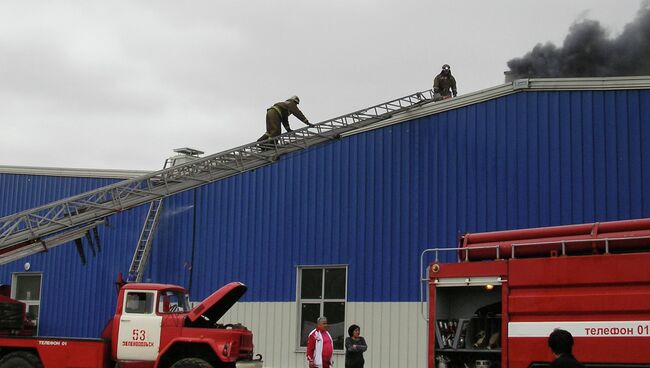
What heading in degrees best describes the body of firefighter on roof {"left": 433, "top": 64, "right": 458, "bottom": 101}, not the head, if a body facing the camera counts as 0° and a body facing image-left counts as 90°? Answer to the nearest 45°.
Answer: approximately 0°

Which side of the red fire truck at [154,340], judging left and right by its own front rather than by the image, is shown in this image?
right

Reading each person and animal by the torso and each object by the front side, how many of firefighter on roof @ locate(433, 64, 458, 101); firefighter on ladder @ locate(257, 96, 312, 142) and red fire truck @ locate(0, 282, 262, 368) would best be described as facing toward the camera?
1

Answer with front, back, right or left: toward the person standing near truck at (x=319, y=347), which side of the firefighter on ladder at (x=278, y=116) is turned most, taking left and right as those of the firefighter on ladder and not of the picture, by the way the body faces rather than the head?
right

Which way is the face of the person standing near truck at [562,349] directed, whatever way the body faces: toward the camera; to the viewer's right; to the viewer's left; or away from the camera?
away from the camera

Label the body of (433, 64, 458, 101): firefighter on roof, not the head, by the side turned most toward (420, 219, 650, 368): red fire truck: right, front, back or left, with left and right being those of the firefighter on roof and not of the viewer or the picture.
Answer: front

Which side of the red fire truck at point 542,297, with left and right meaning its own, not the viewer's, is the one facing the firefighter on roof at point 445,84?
left

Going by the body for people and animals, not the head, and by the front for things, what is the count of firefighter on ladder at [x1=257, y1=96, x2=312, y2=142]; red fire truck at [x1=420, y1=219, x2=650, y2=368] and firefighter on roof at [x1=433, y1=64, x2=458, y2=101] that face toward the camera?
1

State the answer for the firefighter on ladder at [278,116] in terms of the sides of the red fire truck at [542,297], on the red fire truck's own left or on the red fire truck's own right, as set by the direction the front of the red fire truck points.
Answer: on the red fire truck's own left

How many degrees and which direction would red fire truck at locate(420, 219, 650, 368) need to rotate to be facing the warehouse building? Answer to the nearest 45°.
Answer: approximately 135° to its left

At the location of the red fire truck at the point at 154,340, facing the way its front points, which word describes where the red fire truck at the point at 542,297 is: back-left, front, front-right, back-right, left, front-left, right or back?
front-right

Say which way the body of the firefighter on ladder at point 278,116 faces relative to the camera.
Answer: to the viewer's right

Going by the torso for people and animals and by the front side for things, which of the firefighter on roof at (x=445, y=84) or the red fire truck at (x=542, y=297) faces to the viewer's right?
the red fire truck
